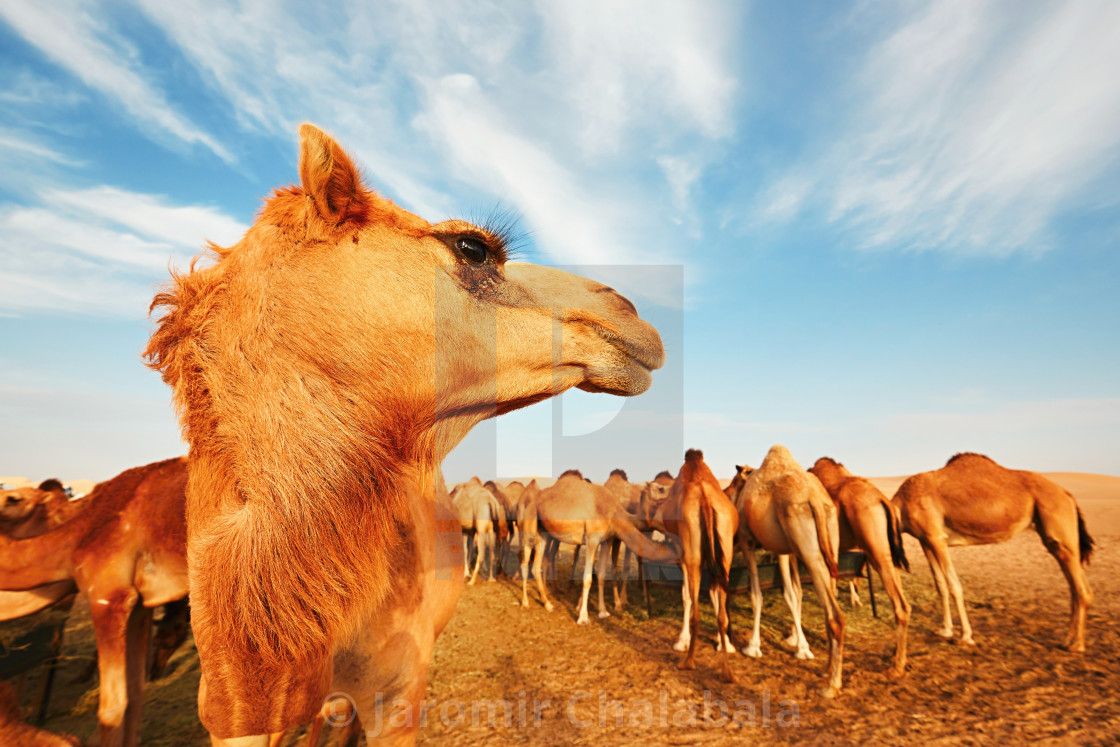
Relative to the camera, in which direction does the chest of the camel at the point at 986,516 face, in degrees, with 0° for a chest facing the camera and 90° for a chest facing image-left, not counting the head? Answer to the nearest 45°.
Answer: approximately 90°

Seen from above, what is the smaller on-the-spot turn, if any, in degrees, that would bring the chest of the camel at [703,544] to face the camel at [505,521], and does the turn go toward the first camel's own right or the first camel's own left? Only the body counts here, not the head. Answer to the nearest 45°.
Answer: approximately 45° to the first camel's own left

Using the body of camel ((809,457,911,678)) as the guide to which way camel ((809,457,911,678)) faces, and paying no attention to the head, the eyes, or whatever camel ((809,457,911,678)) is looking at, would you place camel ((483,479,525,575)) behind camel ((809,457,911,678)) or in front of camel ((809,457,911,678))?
in front

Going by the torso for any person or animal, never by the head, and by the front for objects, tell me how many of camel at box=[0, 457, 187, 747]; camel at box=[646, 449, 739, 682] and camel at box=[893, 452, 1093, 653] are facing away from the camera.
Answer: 1

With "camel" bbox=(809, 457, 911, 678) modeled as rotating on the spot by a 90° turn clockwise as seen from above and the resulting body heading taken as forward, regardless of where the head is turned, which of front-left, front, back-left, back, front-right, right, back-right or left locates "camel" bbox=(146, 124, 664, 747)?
back-right

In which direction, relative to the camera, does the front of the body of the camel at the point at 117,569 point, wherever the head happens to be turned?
to the viewer's left

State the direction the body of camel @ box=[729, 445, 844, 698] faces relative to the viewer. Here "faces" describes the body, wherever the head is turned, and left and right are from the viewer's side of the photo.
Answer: facing away from the viewer and to the left of the viewer

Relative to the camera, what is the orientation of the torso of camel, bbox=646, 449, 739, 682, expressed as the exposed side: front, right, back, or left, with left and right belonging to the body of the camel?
back

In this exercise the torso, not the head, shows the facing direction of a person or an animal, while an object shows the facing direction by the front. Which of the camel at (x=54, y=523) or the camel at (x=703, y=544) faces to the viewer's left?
the camel at (x=54, y=523)

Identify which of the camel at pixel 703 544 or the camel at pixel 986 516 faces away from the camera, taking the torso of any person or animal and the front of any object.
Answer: the camel at pixel 703 544

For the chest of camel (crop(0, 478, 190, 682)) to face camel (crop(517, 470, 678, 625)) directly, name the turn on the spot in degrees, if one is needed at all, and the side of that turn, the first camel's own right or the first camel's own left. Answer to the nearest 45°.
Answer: approximately 180°

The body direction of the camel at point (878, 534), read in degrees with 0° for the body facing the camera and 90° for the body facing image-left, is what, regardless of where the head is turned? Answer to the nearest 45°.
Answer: approximately 135°

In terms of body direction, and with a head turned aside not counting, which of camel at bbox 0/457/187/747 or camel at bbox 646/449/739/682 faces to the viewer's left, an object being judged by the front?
camel at bbox 0/457/187/747
